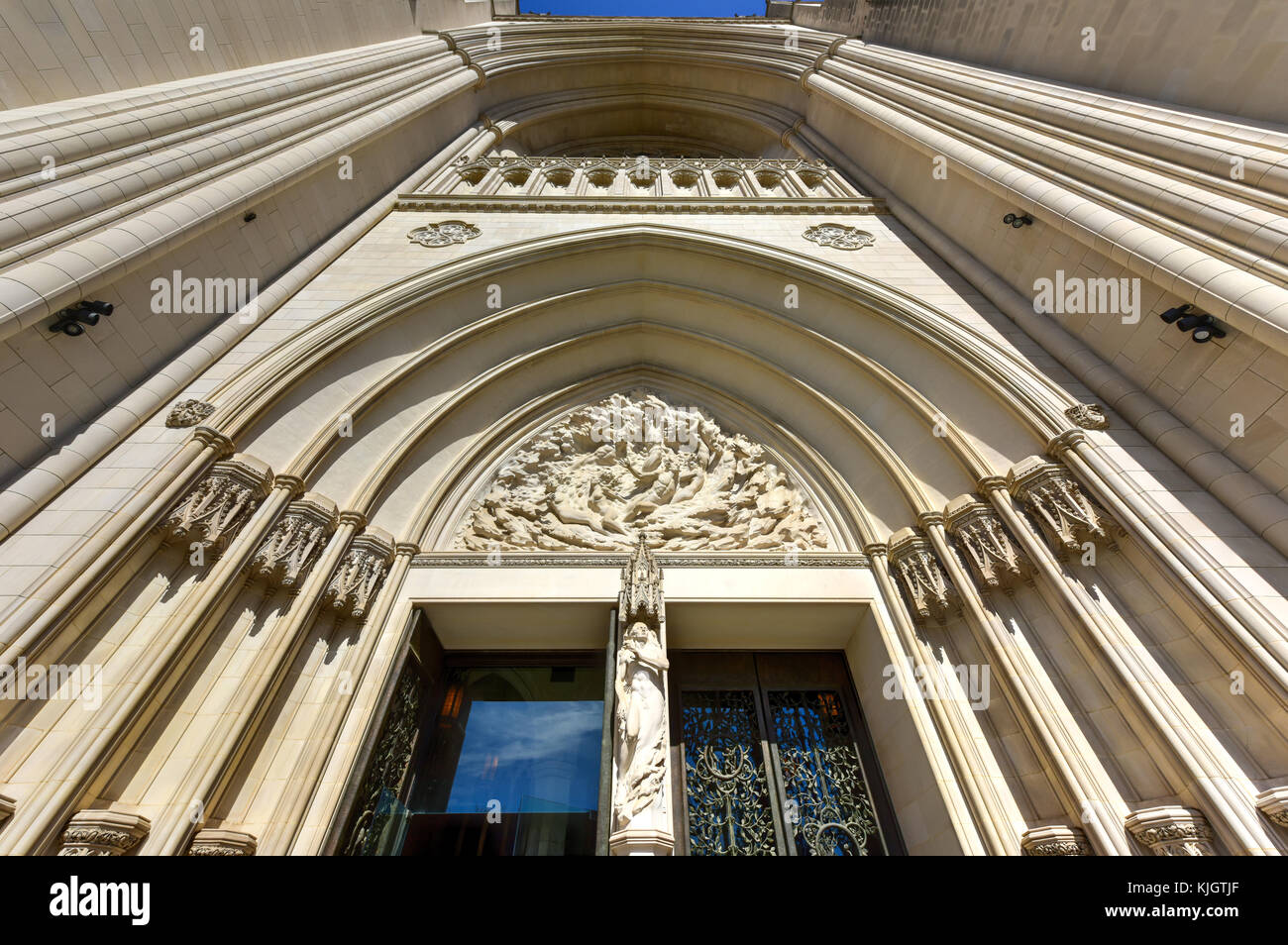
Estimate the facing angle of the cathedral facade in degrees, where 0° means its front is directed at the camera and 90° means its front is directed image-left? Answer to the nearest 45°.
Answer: approximately 0°
